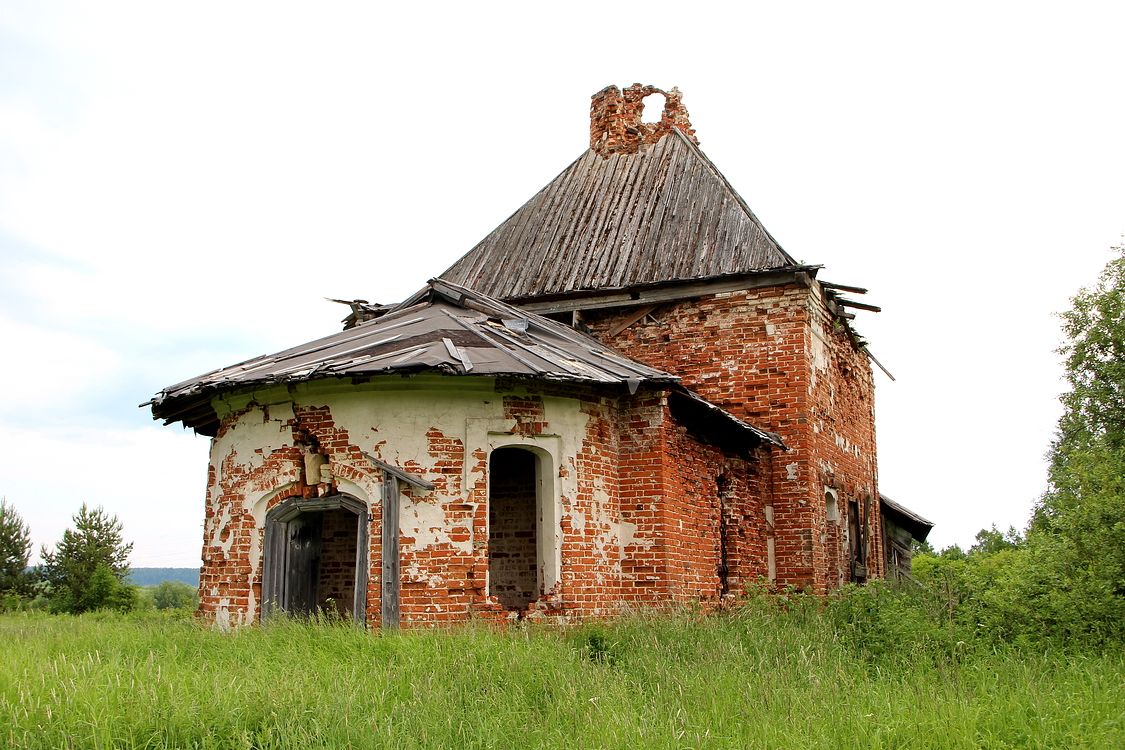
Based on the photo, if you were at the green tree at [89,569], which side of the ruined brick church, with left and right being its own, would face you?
right

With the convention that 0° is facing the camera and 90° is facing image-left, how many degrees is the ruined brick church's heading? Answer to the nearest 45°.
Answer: approximately 45°

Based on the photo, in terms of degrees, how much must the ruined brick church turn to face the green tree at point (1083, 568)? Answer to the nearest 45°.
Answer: approximately 90° to its left
